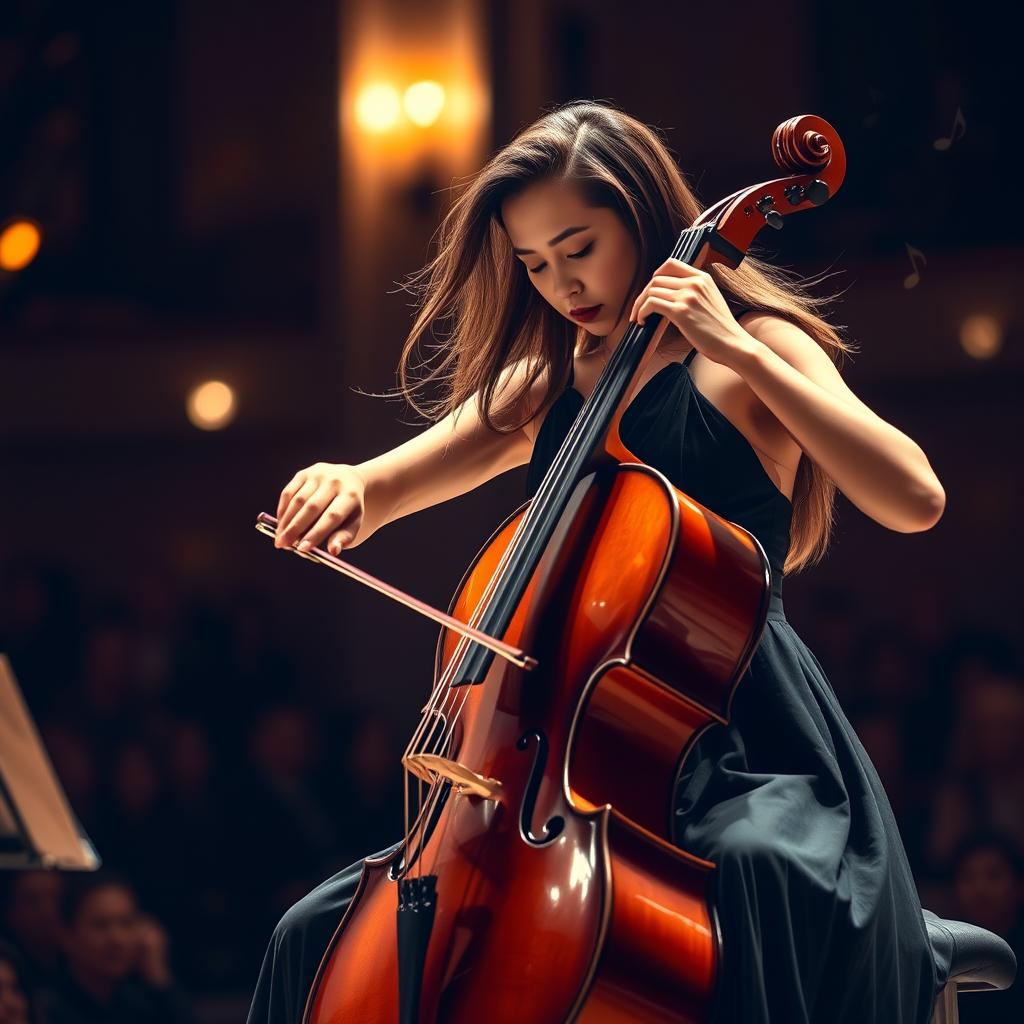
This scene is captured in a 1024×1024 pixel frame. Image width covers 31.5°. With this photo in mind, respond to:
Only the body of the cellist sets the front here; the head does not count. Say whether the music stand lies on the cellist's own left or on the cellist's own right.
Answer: on the cellist's own right

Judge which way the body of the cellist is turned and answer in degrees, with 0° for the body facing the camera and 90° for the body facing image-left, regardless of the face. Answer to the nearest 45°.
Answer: approximately 45°
